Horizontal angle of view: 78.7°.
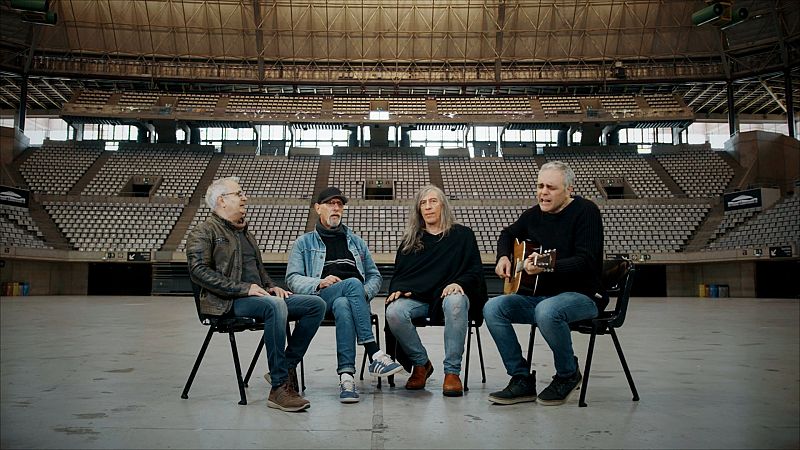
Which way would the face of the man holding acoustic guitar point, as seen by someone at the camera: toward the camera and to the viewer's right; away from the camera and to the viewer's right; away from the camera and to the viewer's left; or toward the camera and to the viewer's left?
toward the camera and to the viewer's left

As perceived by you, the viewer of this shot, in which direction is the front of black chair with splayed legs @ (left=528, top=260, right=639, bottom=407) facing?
facing the viewer and to the left of the viewer

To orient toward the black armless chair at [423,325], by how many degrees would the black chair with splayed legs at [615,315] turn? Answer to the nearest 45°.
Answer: approximately 45° to its right

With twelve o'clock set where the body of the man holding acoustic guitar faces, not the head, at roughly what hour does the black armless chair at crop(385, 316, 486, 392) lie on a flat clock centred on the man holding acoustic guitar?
The black armless chair is roughly at 2 o'clock from the man holding acoustic guitar.

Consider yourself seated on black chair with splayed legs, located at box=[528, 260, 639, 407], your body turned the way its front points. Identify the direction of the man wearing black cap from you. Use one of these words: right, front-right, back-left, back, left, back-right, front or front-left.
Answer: front-right

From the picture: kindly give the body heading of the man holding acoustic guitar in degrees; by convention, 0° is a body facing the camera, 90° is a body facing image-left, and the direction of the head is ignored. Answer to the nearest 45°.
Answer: approximately 45°
